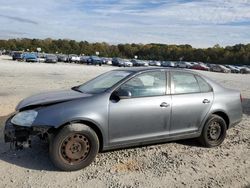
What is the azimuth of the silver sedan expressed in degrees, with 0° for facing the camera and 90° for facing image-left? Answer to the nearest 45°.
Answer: approximately 45°
